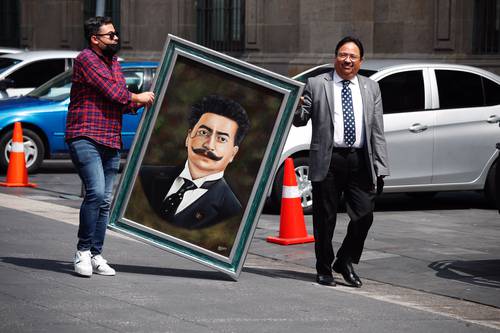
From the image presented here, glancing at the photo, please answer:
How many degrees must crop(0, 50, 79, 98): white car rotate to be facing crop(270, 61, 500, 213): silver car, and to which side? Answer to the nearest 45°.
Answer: approximately 90° to its left

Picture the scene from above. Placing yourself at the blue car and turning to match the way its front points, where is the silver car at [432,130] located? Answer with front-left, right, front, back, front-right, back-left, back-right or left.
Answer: back-left

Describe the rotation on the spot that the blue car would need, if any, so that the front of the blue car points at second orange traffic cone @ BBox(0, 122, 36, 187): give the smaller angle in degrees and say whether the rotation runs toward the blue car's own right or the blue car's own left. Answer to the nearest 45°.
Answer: approximately 90° to the blue car's own left

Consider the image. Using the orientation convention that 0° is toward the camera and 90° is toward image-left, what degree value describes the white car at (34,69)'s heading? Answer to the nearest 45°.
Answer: approximately 45°

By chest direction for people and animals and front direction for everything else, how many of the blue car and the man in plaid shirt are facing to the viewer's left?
1

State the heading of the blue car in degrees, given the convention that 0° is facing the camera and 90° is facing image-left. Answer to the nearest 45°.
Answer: approximately 90°

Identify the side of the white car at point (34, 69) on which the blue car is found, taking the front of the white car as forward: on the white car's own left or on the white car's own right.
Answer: on the white car's own left
